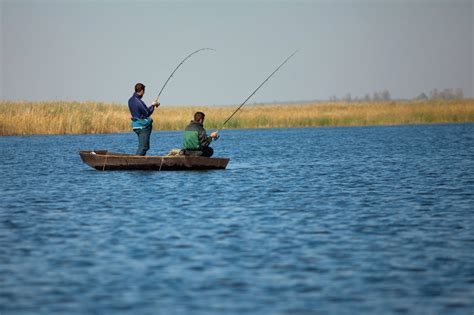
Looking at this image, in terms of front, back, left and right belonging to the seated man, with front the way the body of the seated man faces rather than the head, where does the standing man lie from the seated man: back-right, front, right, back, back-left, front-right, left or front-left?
back-left

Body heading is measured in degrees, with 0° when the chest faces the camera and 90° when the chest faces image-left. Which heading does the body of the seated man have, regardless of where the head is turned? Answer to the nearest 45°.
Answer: approximately 225°

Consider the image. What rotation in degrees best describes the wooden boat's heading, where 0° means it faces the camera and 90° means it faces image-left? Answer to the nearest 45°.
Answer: approximately 90°
